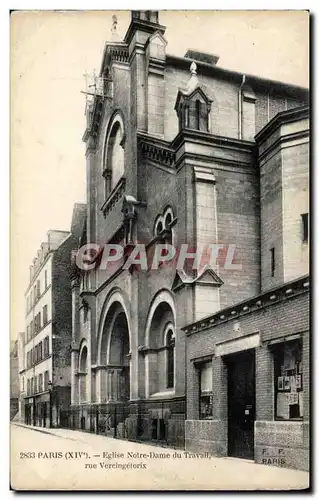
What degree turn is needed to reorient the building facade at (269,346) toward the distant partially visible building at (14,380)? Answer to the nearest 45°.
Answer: approximately 45° to its right

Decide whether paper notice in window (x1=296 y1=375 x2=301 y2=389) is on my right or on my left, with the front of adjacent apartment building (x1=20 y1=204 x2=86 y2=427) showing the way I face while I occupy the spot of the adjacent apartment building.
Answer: on my left

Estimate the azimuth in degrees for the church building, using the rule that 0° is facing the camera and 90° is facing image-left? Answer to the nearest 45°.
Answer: approximately 45°

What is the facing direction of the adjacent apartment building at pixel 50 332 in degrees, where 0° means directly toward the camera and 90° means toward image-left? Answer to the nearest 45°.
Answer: approximately 45°
